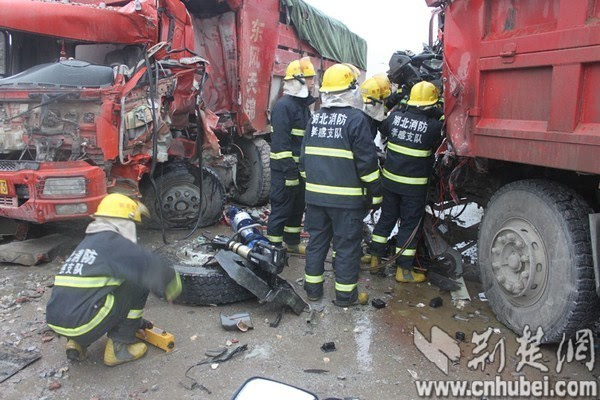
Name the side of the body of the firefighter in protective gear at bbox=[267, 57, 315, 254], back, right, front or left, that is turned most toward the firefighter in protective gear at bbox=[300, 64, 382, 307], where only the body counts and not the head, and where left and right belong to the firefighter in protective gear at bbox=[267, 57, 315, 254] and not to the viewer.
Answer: right

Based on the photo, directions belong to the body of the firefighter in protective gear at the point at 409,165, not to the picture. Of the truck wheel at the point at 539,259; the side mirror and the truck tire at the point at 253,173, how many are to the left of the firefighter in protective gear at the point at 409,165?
1

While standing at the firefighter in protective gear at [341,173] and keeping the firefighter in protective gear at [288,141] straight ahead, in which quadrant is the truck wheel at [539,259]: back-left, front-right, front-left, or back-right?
back-right

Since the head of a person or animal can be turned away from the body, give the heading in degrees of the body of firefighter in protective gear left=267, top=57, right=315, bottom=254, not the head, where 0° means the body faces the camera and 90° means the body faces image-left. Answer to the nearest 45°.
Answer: approximately 270°

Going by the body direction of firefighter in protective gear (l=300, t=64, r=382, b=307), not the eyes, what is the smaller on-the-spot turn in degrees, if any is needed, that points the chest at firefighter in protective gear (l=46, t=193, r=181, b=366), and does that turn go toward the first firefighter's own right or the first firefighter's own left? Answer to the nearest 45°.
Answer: approximately 180°

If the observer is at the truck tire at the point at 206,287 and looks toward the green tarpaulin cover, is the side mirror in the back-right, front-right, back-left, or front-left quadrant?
back-right

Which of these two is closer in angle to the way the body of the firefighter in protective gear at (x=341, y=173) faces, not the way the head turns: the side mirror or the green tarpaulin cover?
the green tarpaulin cover

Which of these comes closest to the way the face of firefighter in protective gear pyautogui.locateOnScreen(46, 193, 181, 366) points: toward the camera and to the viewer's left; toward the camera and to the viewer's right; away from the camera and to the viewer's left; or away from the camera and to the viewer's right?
away from the camera and to the viewer's right

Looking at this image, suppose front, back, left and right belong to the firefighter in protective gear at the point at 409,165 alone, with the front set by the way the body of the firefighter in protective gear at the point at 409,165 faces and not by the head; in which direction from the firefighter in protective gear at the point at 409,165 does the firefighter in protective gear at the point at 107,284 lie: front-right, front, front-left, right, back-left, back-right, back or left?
back

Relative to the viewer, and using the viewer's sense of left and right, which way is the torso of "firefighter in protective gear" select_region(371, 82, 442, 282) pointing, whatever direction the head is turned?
facing away from the viewer and to the right of the viewer

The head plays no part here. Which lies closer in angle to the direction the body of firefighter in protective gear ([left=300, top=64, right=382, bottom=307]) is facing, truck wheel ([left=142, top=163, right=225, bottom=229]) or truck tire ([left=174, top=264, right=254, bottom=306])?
the truck wheel

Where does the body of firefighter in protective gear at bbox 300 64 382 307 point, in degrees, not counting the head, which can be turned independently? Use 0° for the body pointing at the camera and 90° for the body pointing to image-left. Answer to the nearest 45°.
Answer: approximately 225°

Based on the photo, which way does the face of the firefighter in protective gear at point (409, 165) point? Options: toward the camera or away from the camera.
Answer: away from the camera
